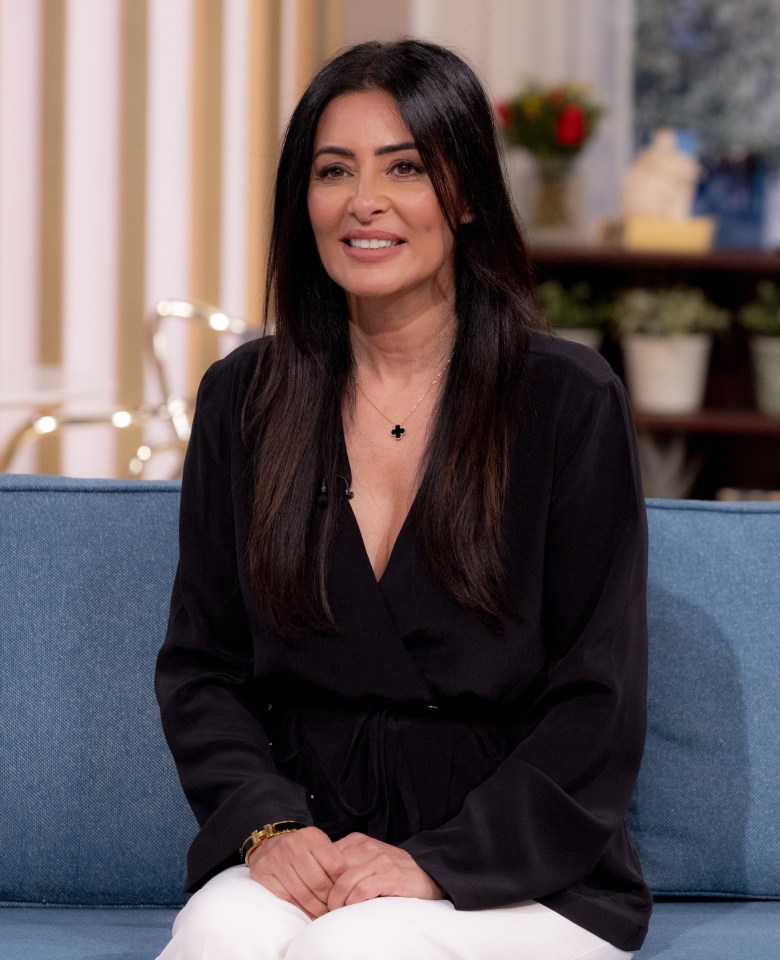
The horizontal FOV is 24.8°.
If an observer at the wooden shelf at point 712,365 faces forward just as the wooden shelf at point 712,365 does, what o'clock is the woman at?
The woman is roughly at 12 o'clock from the wooden shelf.

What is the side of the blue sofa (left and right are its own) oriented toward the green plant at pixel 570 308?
back

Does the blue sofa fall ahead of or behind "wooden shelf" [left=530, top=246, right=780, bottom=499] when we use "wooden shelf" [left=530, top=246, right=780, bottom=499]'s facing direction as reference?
ahead

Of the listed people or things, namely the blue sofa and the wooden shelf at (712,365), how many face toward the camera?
2

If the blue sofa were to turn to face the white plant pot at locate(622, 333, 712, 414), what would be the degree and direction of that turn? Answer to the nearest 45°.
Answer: approximately 180°

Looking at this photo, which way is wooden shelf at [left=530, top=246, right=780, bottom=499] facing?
toward the camera

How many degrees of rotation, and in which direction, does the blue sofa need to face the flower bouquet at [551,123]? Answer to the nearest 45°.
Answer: approximately 180°
